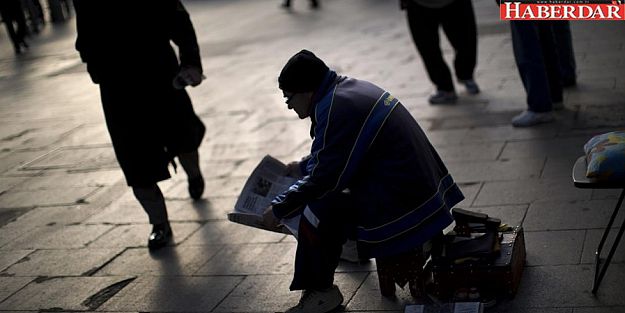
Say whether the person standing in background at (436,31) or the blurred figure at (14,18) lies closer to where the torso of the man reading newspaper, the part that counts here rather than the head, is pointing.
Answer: the blurred figure

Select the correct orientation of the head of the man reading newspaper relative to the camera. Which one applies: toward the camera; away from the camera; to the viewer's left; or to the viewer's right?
to the viewer's left

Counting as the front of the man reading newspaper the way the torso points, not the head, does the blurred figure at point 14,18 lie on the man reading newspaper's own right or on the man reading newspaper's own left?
on the man reading newspaper's own right

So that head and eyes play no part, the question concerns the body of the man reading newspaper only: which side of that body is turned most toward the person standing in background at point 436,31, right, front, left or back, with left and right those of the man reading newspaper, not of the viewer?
right

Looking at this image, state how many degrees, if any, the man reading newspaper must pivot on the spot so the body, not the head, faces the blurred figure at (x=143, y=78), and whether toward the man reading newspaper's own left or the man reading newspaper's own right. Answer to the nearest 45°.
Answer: approximately 45° to the man reading newspaper's own right

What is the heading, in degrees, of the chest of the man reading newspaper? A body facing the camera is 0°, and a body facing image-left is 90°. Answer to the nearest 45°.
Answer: approximately 90°

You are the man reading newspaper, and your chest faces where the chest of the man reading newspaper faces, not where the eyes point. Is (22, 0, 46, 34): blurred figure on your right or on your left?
on your right
